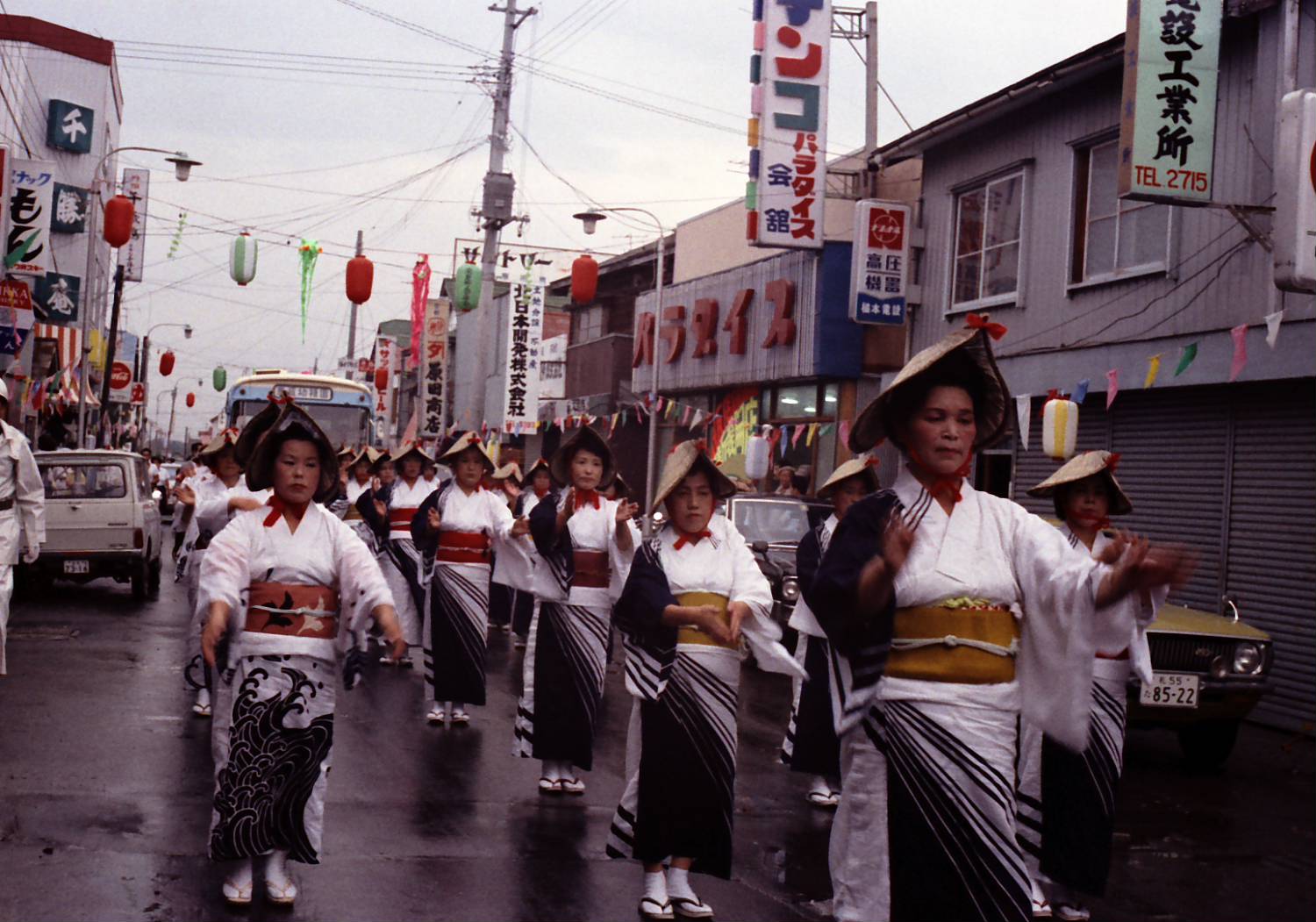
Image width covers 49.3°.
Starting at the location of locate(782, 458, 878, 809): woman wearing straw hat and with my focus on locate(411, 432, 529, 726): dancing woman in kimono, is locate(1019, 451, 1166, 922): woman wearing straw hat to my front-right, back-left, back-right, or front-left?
back-left

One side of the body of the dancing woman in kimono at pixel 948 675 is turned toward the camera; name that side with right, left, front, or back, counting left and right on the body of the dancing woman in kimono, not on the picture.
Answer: front

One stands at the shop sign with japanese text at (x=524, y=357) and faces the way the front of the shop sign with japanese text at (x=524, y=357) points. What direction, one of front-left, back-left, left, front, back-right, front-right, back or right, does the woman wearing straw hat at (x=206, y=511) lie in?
front

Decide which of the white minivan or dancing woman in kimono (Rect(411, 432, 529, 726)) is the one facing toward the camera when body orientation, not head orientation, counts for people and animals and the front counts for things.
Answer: the dancing woman in kimono

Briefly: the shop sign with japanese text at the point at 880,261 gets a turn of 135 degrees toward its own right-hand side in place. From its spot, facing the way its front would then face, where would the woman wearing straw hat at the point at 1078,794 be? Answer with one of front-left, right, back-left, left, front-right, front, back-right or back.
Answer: back-left

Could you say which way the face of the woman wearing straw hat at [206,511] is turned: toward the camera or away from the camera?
toward the camera

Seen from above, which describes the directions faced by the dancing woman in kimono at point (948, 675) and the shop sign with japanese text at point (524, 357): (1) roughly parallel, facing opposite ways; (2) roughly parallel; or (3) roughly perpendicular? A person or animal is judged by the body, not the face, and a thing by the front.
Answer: roughly parallel

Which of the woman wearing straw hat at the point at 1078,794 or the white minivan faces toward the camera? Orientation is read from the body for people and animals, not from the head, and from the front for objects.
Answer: the woman wearing straw hat

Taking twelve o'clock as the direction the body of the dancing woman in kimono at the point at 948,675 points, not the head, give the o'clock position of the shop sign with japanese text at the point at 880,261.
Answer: The shop sign with japanese text is roughly at 6 o'clock from the dancing woman in kimono.

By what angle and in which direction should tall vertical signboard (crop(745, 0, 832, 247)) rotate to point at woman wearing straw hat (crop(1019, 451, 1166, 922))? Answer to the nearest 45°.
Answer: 0° — it already faces them

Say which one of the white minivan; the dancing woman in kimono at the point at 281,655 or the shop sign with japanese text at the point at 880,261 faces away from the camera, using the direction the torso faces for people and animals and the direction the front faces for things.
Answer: the white minivan

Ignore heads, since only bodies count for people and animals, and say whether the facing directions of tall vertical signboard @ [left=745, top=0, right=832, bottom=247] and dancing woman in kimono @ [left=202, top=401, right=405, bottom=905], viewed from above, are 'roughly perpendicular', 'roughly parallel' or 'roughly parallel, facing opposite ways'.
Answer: roughly parallel

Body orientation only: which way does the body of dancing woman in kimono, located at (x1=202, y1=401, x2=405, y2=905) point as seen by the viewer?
toward the camera

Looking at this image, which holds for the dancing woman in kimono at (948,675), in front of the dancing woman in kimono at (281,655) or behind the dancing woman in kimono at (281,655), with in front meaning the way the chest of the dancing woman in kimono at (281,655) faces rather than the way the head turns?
in front

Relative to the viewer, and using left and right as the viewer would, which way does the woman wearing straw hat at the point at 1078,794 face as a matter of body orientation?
facing the viewer

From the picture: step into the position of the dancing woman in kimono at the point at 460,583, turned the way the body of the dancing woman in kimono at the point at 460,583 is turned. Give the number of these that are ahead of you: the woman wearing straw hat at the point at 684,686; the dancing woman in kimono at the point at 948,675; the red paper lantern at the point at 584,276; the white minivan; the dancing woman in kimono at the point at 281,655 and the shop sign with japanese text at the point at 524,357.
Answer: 3

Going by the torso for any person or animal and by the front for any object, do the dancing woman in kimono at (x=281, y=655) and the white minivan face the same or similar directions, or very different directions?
very different directions

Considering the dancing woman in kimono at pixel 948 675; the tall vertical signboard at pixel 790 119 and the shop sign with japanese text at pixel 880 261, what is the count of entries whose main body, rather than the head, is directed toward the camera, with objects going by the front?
3

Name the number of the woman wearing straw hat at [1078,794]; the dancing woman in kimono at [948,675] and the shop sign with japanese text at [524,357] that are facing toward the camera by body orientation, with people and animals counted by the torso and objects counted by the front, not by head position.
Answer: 3

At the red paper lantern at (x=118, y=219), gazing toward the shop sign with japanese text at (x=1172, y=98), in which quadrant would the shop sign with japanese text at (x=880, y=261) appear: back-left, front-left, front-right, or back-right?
front-left
